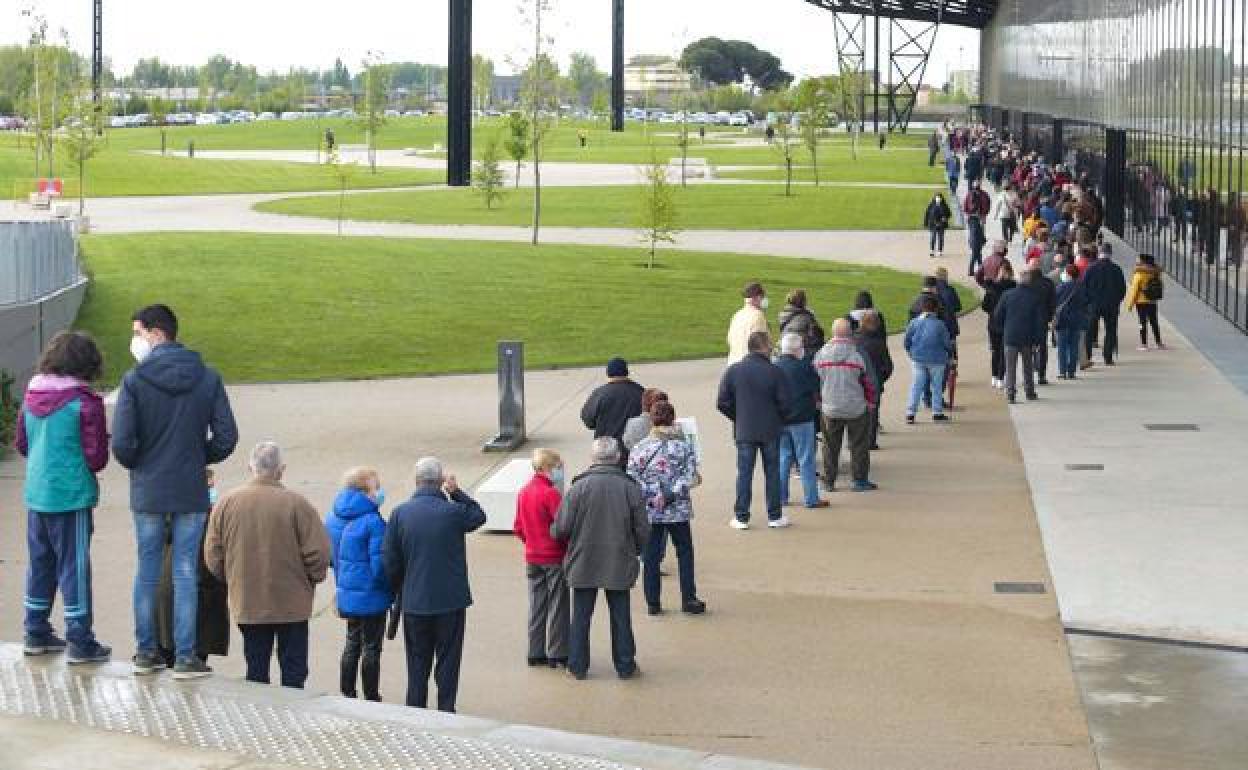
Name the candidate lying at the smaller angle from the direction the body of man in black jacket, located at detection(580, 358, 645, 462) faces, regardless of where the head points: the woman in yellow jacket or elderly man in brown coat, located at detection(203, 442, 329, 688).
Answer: the woman in yellow jacket

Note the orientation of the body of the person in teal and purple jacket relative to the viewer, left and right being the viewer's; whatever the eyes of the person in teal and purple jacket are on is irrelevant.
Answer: facing away from the viewer and to the right of the viewer

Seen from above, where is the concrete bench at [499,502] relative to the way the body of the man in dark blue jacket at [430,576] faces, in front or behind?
in front

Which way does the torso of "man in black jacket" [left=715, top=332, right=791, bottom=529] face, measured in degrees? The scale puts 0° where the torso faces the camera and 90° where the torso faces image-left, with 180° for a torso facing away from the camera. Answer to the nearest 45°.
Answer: approximately 180°

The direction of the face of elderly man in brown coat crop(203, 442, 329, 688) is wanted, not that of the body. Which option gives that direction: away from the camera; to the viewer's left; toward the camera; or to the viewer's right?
away from the camera

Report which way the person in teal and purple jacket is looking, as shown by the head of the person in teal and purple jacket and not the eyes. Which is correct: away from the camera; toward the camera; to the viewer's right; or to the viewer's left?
away from the camera

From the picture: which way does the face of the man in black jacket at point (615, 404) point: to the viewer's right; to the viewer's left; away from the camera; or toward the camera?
away from the camera

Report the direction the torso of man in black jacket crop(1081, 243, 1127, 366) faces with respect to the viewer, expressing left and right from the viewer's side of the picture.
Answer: facing away from the viewer

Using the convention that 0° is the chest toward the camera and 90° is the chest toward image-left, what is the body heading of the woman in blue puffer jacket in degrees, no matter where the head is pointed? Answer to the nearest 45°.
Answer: approximately 225°

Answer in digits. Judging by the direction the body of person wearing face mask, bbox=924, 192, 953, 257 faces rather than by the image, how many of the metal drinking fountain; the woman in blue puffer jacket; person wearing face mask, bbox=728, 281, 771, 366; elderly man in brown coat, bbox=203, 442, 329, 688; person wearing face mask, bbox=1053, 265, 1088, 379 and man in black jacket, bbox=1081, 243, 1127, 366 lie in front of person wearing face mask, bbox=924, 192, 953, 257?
6

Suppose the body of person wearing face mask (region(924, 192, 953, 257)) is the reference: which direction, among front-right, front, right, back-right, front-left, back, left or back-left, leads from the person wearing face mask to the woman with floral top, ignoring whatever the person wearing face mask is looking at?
front

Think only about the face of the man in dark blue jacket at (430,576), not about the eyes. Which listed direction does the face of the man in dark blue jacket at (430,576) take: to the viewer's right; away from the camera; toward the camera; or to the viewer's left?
away from the camera

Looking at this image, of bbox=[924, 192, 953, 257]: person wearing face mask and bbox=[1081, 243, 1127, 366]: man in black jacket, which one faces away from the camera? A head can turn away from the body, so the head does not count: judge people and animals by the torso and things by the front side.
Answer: the man in black jacket
